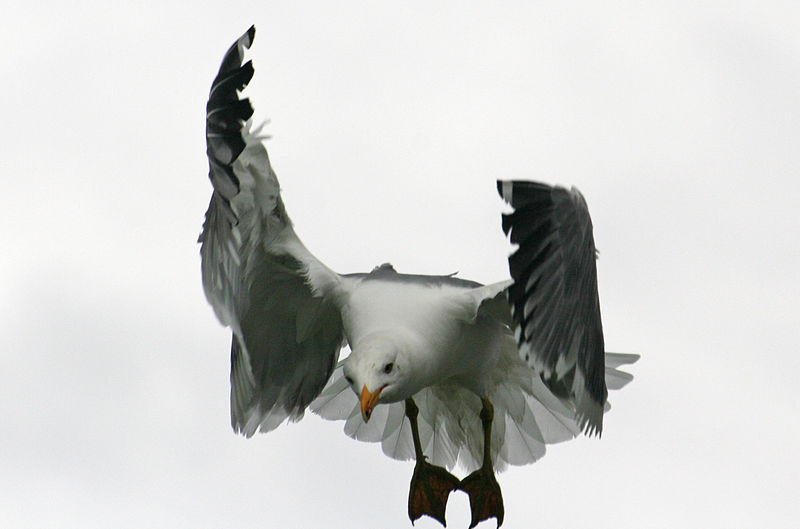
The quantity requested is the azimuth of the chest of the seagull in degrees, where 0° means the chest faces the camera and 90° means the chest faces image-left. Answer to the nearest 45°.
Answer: approximately 0°
